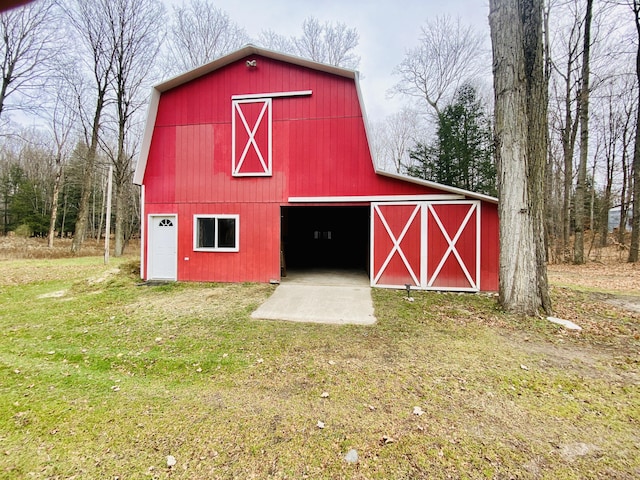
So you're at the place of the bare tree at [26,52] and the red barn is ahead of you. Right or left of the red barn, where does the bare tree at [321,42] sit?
left

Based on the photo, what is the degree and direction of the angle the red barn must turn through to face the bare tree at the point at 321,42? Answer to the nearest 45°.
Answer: approximately 180°

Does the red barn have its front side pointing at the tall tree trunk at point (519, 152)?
no

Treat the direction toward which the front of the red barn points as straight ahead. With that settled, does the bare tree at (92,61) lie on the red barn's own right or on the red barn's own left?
on the red barn's own right

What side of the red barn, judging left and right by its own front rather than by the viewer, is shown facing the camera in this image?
front

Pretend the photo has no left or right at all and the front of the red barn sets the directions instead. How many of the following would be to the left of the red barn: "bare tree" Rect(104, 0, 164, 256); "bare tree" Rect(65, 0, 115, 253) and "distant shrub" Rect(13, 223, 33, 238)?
0

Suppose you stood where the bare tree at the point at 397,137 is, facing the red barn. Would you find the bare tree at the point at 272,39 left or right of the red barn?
right

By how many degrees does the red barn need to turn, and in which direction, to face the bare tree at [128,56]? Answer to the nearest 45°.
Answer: approximately 135° to its right

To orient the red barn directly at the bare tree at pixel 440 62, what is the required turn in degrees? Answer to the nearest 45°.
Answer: approximately 135° to its left

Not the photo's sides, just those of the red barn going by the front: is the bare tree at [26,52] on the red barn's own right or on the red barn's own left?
on the red barn's own right

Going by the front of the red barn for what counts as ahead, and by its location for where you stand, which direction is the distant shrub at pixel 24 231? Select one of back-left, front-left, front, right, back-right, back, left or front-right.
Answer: back-right

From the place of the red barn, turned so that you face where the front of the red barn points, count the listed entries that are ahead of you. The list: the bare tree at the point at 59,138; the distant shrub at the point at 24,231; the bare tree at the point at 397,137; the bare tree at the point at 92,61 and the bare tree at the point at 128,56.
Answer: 0

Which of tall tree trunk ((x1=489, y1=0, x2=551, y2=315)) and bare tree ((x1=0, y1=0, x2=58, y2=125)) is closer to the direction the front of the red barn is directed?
the tall tree trunk

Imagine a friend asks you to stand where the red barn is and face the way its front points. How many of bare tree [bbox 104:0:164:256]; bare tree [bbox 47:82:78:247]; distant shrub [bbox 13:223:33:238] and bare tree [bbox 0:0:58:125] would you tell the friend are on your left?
0

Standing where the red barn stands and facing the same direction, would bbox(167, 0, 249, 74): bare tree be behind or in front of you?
behind

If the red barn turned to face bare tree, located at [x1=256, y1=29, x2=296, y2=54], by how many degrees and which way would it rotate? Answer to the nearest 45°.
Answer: approximately 180°

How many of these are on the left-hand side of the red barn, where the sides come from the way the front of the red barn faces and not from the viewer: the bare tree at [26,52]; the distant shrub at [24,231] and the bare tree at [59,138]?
0
